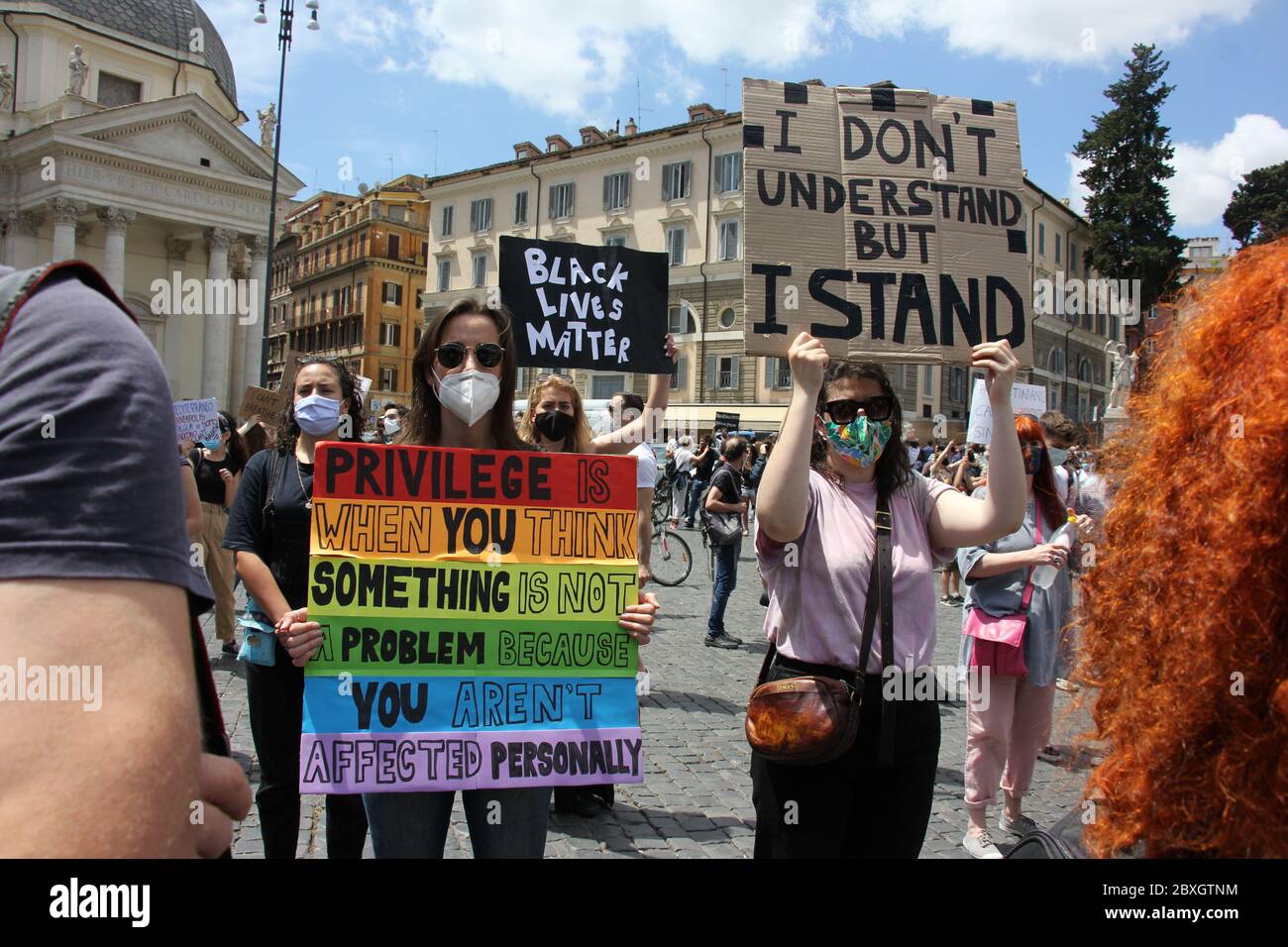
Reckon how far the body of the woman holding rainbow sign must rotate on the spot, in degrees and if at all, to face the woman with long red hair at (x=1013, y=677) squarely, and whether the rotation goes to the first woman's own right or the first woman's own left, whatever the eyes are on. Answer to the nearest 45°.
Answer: approximately 135° to the first woman's own left

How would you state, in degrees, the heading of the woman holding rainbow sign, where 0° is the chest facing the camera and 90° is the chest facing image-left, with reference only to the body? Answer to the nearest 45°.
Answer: approximately 0°

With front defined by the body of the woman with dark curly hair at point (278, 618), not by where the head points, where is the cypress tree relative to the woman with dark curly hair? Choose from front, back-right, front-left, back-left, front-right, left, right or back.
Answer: back-left

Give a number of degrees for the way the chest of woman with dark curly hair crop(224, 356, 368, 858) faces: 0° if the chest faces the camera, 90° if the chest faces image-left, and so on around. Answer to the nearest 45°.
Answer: approximately 0°

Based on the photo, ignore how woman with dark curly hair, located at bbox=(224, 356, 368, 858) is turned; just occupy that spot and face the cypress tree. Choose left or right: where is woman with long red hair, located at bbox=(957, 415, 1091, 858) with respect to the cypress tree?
right

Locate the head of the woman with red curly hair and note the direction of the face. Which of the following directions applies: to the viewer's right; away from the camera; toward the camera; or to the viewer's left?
away from the camera

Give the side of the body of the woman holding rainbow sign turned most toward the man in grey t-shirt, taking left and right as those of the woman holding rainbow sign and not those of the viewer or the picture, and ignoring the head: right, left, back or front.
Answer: front
